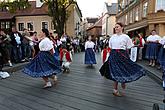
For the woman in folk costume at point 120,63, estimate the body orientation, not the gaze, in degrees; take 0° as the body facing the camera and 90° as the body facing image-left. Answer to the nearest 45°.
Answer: approximately 45°

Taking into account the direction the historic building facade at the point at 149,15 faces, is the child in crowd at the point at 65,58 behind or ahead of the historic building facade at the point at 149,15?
ahead

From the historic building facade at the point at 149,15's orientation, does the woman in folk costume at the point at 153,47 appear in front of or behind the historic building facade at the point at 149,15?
in front

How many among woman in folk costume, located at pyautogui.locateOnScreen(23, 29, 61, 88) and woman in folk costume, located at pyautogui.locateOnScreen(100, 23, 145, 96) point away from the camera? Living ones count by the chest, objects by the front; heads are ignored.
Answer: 0

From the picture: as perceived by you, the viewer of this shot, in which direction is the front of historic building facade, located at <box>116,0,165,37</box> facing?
facing the viewer and to the left of the viewer

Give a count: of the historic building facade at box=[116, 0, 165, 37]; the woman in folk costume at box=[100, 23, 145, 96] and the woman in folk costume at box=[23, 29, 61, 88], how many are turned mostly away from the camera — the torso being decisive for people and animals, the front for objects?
0

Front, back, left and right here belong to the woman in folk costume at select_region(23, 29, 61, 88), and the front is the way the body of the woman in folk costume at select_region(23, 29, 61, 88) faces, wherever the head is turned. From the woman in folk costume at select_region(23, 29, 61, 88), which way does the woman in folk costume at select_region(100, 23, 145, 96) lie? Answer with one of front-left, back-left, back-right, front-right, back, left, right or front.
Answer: back-left
